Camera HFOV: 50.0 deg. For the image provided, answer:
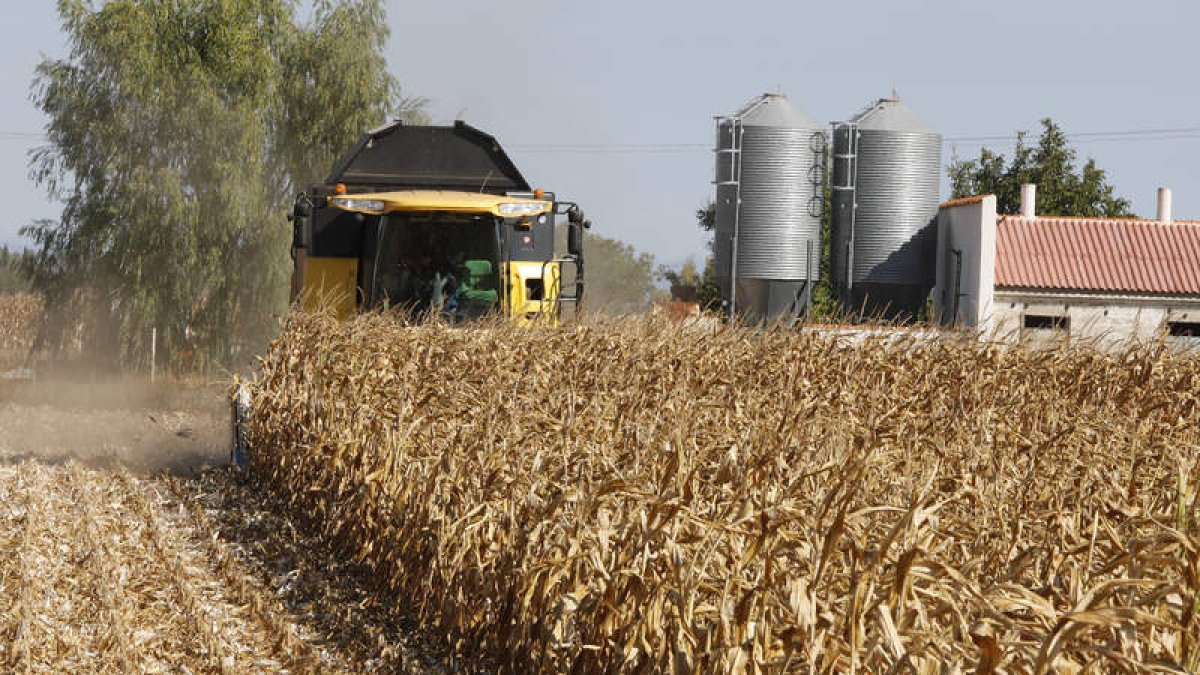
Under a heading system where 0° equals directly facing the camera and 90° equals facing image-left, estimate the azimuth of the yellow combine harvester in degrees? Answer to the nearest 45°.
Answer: approximately 0°

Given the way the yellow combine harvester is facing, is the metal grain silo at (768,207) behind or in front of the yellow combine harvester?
behind

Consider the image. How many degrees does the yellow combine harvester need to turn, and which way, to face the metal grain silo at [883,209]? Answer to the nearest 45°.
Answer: approximately 135° to its left

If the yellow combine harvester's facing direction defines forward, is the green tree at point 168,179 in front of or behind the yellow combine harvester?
behind

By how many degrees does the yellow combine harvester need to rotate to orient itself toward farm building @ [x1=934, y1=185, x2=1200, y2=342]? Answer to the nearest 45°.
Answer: approximately 135° to its left
